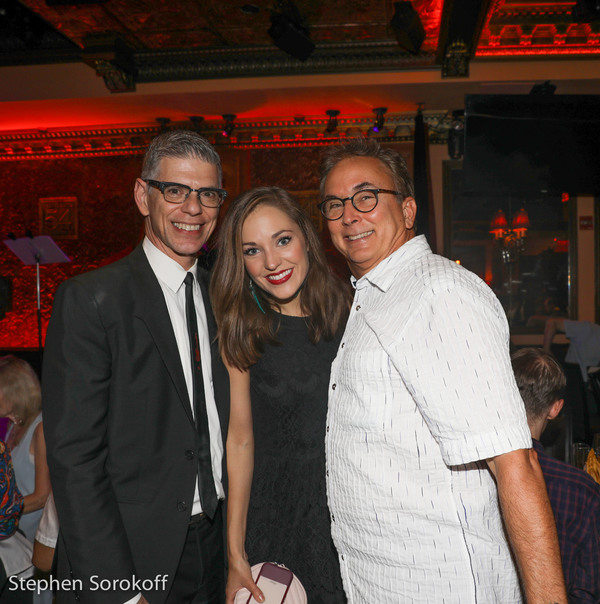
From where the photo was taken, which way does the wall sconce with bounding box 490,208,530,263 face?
toward the camera

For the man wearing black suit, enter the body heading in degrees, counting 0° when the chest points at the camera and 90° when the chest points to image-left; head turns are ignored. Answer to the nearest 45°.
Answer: approximately 315°

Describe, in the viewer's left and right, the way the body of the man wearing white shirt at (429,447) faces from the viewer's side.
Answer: facing the viewer and to the left of the viewer

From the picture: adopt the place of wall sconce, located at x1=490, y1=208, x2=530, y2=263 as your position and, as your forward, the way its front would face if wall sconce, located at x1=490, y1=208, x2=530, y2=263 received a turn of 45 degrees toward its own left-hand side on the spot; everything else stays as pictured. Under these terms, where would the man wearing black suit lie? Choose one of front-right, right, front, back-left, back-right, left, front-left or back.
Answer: front-right

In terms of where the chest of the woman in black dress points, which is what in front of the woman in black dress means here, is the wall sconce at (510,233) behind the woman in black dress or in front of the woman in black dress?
behind

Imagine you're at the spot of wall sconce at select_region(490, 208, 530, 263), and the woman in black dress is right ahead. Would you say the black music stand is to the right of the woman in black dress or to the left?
right

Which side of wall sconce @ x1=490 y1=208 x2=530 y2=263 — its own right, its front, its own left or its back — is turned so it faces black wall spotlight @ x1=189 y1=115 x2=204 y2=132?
right

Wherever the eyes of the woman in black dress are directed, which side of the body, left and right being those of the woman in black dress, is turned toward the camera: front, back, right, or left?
front

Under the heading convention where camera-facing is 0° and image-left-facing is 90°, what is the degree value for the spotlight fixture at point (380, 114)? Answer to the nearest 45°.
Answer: approximately 45°

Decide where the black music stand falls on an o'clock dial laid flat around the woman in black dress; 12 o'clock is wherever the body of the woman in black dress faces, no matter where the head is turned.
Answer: The black music stand is roughly at 5 o'clock from the woman in black dress.

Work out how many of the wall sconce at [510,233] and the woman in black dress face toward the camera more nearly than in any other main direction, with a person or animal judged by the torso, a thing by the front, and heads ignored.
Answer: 2

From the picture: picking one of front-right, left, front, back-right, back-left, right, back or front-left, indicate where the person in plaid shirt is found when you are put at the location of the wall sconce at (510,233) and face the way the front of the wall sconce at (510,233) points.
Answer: front

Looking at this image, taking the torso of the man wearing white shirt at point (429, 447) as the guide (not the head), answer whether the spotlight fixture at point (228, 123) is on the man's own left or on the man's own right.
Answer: on the man's own right
